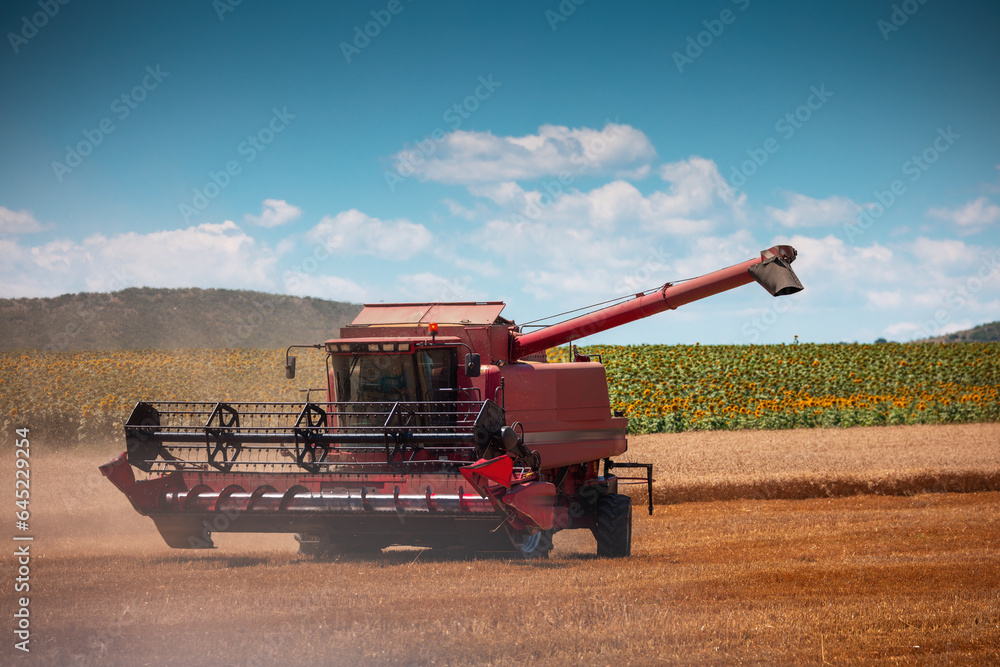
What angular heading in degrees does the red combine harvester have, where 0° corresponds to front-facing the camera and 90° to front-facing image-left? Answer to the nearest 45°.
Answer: approximately 45°
